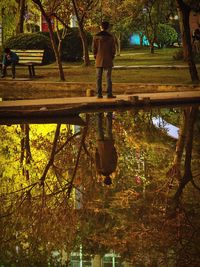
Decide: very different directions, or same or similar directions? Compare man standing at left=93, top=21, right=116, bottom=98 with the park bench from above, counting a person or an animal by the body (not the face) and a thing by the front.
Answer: very different directions

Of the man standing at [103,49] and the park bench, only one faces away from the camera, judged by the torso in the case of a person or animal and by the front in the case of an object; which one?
the man standing

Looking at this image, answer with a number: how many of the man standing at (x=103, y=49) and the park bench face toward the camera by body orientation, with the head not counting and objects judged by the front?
1

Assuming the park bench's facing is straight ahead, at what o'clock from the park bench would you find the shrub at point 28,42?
The shrub is roughly at 6 o'clock from the park bench.

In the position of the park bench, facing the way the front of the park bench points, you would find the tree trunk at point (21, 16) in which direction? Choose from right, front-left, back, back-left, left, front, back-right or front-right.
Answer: back

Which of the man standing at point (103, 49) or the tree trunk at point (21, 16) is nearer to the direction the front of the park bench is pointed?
the man standing

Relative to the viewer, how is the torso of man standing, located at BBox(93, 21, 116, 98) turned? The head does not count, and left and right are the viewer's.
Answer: facing away from the viewer

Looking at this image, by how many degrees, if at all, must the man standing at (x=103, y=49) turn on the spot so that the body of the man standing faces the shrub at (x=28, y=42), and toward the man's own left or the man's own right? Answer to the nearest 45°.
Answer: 0° — they already face it
